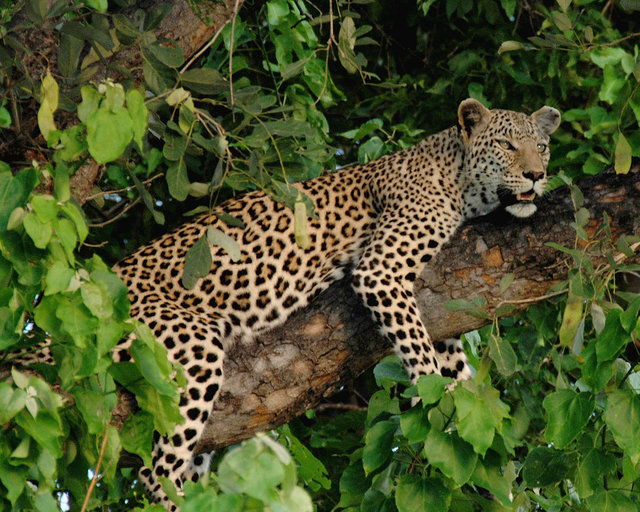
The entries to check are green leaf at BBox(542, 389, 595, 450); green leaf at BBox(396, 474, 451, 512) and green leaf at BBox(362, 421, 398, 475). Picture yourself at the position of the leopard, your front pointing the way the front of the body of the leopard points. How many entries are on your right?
3

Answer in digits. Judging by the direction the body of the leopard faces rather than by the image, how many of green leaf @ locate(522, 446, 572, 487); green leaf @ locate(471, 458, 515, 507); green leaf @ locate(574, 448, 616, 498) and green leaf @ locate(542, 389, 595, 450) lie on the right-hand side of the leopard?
4

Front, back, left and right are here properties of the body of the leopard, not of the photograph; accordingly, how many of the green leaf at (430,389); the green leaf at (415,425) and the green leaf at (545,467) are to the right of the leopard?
3

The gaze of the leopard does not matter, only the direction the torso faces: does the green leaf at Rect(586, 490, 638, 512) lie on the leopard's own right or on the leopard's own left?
on the leopard's own right

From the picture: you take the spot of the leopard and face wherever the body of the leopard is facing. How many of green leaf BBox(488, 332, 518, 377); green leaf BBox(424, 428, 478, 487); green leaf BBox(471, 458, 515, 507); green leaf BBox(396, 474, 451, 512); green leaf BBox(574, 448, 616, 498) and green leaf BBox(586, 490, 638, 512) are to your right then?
6

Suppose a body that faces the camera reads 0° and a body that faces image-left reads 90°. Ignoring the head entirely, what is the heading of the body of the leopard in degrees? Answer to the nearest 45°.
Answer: approximately 270°

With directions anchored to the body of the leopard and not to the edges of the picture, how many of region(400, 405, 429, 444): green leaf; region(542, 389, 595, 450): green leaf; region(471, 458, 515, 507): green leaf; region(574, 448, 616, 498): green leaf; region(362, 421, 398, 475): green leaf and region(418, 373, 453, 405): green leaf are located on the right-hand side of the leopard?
6

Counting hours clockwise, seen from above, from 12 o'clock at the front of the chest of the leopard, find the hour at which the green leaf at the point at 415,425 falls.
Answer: The green leaf is roughly at 3 o'clock from the leopard.

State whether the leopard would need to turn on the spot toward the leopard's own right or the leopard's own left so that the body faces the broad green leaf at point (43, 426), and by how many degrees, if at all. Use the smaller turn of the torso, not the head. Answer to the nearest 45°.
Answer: approximately 135° to the leopard's own right
